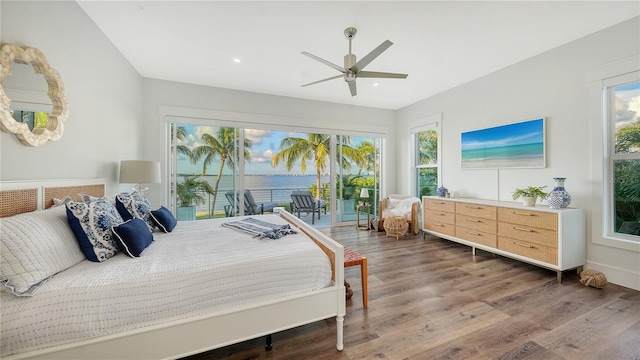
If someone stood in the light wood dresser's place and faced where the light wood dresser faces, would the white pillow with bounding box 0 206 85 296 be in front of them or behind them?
in front

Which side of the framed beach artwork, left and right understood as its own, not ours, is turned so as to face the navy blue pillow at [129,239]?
front

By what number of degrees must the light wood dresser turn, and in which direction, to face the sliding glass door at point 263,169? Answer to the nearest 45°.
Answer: approximately 45° to its right

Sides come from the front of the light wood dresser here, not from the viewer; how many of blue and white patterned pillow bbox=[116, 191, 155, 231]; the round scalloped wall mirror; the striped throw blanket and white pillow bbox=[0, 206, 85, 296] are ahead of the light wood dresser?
4

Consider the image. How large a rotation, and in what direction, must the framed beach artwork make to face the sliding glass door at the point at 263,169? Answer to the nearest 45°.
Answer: approximately 45° to its right

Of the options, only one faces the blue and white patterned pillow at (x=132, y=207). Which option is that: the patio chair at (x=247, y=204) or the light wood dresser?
the light wood dresser

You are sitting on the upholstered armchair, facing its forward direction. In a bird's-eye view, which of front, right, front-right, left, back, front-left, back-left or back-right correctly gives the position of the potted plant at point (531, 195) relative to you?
left

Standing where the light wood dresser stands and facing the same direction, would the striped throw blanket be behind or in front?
in front

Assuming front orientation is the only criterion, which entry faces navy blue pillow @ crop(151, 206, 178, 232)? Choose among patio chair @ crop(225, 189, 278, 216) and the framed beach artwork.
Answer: the framed beach artwork

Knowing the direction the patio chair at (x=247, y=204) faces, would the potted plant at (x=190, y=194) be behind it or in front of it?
behind

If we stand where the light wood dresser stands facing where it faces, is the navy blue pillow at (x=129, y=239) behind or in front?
in front

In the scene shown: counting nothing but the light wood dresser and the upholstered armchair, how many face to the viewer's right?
0
